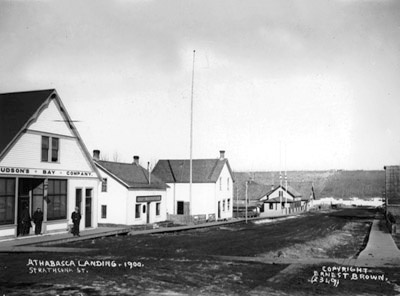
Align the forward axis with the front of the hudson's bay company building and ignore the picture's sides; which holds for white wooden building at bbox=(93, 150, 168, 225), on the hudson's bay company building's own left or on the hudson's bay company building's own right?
on the hudson's bay company building's own left

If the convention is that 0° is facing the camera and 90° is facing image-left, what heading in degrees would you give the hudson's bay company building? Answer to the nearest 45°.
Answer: approximately 315°

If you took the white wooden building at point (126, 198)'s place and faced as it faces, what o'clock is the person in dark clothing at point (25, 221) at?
The person in dark clothing is roughly at 2 o'clock from the white wooden building.

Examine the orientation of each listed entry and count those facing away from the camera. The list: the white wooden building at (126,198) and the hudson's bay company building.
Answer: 0

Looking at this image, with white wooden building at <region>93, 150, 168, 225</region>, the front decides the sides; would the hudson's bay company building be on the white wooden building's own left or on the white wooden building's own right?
on the white wooden building's own right

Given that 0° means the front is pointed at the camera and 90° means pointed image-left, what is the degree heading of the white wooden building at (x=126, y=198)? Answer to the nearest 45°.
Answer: approximately 315°

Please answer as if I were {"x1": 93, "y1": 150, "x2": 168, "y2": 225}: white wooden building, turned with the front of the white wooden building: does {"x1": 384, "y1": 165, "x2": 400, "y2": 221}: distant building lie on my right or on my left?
on my left
